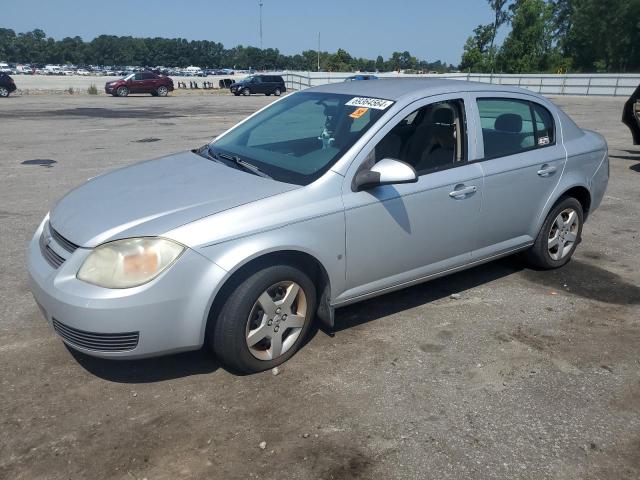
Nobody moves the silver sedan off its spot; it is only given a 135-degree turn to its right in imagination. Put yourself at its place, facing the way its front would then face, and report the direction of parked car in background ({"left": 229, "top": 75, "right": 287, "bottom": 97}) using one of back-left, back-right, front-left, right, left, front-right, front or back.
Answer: front

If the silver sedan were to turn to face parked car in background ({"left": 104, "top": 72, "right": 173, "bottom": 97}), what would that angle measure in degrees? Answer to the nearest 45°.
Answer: approximately 135° to its right

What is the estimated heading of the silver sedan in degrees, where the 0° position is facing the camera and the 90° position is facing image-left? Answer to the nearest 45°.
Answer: approximately 45°

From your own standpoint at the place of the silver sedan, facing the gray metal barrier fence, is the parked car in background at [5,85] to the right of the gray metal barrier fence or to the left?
left

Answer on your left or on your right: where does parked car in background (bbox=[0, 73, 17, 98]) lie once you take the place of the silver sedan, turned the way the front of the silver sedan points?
on your right

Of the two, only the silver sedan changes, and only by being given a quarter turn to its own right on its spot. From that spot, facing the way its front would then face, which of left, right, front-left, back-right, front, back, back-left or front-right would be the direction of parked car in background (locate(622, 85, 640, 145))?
right

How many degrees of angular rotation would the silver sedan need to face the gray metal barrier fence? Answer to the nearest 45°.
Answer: approximately 180°
